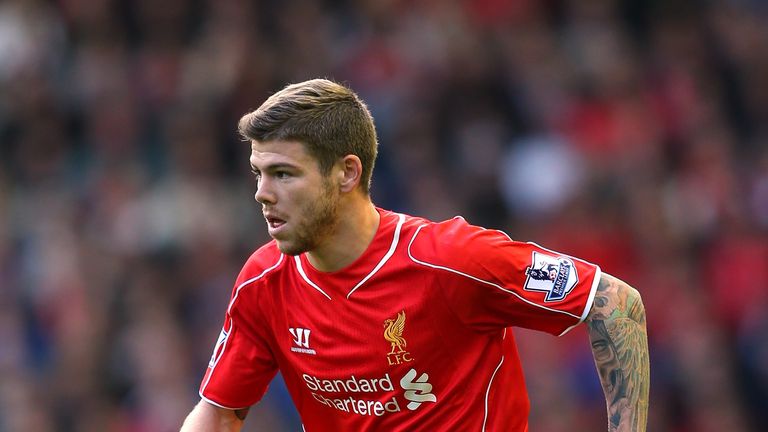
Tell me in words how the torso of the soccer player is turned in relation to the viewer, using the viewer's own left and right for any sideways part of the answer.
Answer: facing the viewer and to the left of the viewer

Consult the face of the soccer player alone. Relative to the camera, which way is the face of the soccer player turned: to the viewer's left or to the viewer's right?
to the viewer's left
